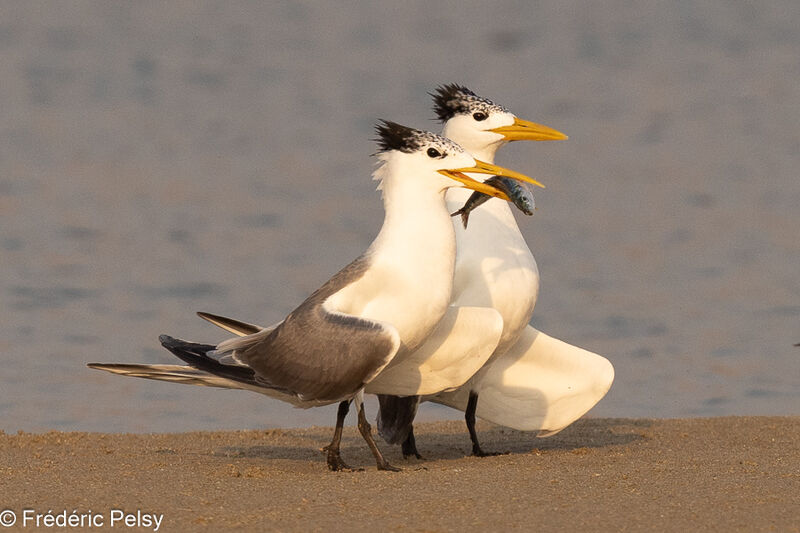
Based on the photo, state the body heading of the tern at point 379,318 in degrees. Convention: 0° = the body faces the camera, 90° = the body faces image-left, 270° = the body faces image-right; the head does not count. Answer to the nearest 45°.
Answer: approximately 270°
